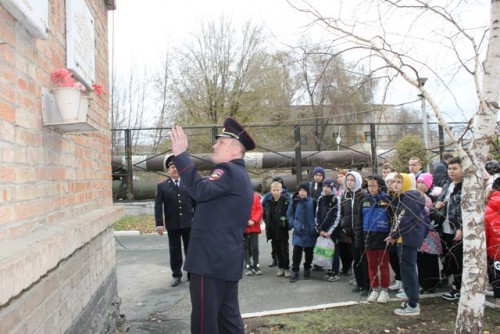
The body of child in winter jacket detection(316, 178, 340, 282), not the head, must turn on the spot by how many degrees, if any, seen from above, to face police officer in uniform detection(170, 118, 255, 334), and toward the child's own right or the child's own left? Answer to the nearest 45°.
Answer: approximately 45° to the child's own left

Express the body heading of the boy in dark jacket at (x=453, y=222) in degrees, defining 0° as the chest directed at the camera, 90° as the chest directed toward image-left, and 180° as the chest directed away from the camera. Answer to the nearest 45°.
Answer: approximately 45°

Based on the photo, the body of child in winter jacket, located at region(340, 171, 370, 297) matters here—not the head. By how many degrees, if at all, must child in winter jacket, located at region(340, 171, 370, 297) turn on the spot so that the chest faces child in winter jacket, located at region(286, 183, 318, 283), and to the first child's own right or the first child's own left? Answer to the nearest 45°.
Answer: approximately 90° to the first child's own right

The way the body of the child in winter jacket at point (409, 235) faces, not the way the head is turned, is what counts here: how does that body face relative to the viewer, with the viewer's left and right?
facing to the left of the viewer

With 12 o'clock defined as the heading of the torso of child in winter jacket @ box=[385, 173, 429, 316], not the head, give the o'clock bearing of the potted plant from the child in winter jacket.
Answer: The potted plant is roughly at 10 o'clock from the child in winter jacket.
